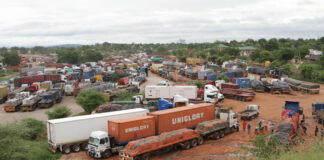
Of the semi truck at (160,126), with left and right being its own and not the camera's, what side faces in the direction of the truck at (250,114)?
back

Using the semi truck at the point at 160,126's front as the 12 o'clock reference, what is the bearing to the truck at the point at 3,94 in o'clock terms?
The truck is roughly at 3 o'clock from the semi truck.

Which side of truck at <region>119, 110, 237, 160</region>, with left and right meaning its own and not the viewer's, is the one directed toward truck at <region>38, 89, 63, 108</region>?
left

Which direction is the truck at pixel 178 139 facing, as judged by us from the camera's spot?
facing away from the viewer and to the right of the viewer

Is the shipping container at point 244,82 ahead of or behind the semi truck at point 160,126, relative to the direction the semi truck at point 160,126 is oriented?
behind

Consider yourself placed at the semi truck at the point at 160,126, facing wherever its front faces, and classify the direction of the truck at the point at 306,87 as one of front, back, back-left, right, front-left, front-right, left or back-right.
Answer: back

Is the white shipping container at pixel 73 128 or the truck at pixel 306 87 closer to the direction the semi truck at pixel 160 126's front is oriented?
the white shipping container

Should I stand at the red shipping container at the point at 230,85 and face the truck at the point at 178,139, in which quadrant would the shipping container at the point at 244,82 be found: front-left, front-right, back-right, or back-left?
back-left
